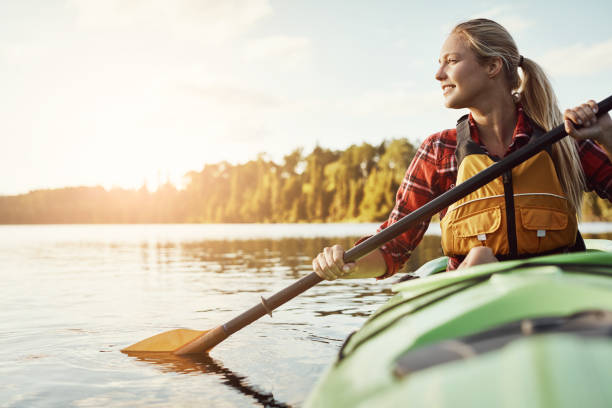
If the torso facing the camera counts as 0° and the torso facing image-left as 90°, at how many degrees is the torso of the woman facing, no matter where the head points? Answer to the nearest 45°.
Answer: approximately 0°
